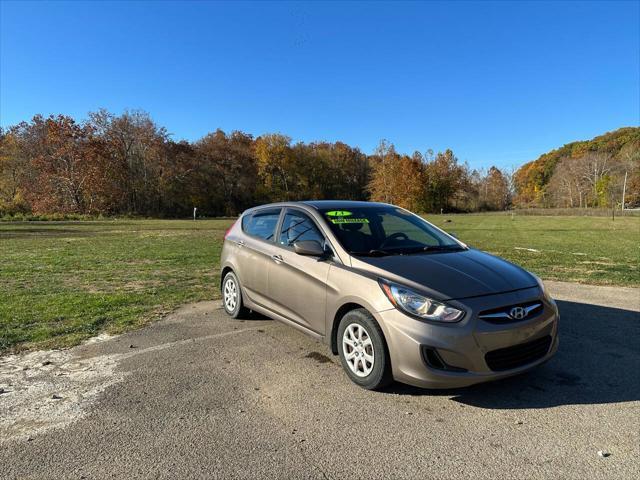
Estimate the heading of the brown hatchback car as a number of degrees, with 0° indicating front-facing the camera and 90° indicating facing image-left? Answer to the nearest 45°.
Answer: approximately 315°
